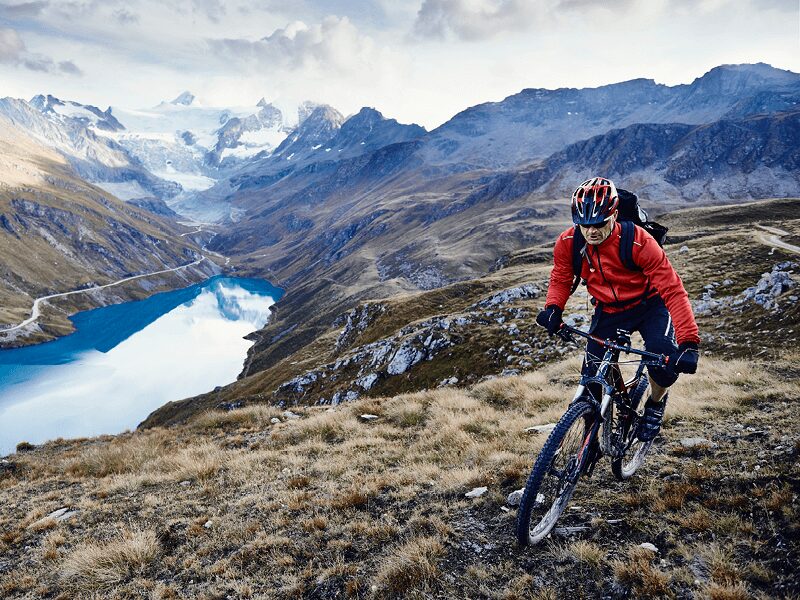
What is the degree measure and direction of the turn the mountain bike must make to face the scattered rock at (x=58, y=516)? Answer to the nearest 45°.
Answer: approximately 45° to its right

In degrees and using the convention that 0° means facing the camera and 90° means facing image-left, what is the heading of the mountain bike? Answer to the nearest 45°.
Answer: approximately 45°

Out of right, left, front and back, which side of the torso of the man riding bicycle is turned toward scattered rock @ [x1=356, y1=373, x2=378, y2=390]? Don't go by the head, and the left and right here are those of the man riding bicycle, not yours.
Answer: right

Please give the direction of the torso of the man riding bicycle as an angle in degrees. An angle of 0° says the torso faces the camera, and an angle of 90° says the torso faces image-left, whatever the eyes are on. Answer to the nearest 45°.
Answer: approximately 45°

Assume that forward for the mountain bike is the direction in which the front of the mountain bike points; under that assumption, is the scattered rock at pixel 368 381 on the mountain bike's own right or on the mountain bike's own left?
on the mountain bike's own right
